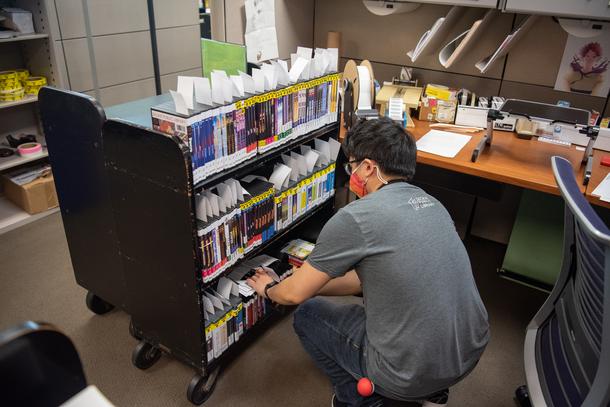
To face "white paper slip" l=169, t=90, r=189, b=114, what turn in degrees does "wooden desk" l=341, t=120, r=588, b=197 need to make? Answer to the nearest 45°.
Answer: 0° — it already faces it

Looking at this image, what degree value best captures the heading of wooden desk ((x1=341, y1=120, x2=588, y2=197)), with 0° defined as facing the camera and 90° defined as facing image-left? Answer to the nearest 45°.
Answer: approximately 45°

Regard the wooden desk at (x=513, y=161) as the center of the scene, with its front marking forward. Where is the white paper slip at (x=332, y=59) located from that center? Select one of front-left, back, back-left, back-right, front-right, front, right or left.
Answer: front-right

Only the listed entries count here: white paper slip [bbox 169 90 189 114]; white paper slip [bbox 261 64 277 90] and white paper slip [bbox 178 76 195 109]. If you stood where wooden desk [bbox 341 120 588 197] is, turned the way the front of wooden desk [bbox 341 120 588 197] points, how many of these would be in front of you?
3

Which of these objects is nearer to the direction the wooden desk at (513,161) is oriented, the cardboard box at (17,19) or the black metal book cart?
the black metal book cart

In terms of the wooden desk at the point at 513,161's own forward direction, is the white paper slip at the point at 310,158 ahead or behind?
ahead

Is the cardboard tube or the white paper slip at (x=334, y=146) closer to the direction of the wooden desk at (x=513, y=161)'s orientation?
the white paper slip

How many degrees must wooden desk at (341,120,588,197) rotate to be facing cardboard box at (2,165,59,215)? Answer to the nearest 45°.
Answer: approximately 45° to its right
